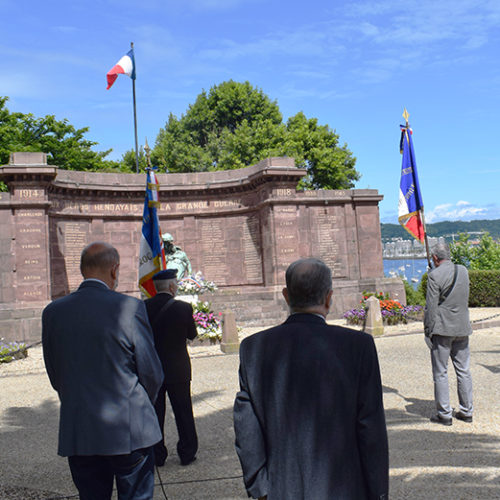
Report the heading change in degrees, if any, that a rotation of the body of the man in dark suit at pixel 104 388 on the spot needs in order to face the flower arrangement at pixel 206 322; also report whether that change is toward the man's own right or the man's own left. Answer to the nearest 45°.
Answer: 0° — they already face it

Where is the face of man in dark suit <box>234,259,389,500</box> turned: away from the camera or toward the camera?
away from the camera

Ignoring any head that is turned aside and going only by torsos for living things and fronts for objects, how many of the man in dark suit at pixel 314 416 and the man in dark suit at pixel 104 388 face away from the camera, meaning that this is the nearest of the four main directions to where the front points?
2

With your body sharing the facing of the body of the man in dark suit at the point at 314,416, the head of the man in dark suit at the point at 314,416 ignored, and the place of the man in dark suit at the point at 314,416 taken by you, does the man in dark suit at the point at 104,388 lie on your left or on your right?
on your left

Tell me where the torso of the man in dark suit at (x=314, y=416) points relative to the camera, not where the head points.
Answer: away from the camera

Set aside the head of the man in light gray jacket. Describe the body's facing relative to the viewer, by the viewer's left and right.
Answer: facing away from the viewer and to the left of the viewer

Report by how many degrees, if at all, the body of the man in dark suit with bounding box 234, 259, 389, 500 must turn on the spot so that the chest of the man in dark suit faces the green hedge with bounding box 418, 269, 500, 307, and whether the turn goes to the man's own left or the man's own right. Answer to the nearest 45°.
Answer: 0° — they already face it

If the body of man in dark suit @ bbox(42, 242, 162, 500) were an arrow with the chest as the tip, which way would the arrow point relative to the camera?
away from the camera

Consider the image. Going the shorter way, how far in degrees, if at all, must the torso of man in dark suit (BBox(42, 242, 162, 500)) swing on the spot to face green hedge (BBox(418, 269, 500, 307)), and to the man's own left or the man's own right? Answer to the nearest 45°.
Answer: approximately 45° to the man's own right
